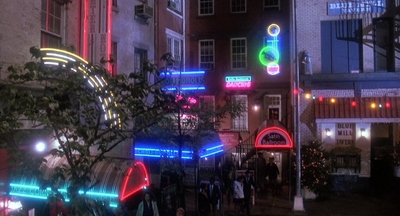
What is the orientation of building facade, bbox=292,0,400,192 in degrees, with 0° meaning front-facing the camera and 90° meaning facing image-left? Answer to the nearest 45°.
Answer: approximately 0°

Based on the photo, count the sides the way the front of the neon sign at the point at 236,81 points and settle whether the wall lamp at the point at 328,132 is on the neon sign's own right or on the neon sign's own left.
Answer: on the neon sign's own left

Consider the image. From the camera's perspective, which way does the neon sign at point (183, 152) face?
toward the camera

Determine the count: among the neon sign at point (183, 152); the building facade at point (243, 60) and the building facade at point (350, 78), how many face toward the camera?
3

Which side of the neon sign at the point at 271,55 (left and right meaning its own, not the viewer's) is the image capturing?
front

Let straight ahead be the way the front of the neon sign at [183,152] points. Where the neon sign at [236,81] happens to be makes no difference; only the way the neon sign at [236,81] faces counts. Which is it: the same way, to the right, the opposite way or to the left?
the same way

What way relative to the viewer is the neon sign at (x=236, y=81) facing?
toward the camera

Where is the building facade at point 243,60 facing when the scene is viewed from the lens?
facing the viewer

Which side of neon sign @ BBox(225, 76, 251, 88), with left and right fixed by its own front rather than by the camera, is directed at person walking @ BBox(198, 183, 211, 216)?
front

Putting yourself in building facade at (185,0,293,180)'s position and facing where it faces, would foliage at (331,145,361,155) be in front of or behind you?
in front

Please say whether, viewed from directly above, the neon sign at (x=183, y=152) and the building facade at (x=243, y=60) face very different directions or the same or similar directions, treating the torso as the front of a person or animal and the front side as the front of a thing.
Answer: same or similar directions

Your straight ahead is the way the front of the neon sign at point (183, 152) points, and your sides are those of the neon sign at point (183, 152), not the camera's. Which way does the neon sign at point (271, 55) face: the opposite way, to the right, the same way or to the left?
the same way

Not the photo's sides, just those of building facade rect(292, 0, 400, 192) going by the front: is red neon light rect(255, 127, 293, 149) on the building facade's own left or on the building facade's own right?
on the building facade's own right

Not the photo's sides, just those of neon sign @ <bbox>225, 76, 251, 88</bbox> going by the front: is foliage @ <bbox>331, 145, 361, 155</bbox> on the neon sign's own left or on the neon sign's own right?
on the neon sign's own left
